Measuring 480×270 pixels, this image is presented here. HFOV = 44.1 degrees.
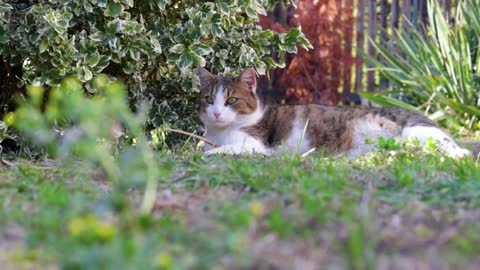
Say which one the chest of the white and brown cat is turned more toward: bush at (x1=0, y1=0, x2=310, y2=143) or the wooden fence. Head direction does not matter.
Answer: the bush

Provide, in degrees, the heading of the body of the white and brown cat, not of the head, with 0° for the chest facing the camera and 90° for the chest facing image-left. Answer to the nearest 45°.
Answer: approximately 90°

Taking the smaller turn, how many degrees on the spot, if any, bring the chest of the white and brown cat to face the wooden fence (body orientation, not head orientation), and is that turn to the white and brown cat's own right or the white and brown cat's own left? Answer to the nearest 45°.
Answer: approximately 90° to the white and brown cat's own right
